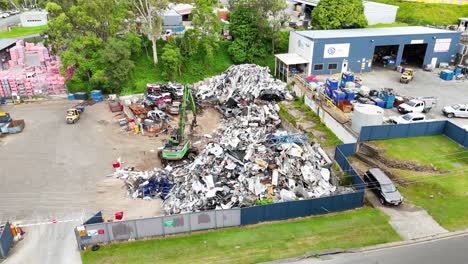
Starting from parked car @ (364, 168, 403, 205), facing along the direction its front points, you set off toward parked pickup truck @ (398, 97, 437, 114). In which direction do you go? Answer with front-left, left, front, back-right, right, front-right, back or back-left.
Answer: back-left

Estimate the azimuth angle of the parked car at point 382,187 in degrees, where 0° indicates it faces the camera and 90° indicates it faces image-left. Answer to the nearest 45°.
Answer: approximately 315°

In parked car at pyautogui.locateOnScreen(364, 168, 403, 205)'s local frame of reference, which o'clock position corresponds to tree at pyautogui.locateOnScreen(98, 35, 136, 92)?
The tree is roughly at 5 o'clock from the parked car.

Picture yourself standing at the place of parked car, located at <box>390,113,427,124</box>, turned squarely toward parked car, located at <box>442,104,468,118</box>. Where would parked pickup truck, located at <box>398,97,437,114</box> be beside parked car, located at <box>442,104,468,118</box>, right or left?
left

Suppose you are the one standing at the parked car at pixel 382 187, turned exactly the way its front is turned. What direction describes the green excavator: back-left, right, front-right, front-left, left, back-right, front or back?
back-right

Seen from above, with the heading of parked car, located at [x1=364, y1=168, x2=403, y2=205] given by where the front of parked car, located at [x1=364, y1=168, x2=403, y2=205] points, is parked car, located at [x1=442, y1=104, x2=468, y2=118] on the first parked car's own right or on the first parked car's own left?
on the first parked car's own left

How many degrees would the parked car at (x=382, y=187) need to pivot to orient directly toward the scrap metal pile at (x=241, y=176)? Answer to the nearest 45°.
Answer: approximately 135° to its right

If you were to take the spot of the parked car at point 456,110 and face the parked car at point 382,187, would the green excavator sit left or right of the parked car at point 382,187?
right
